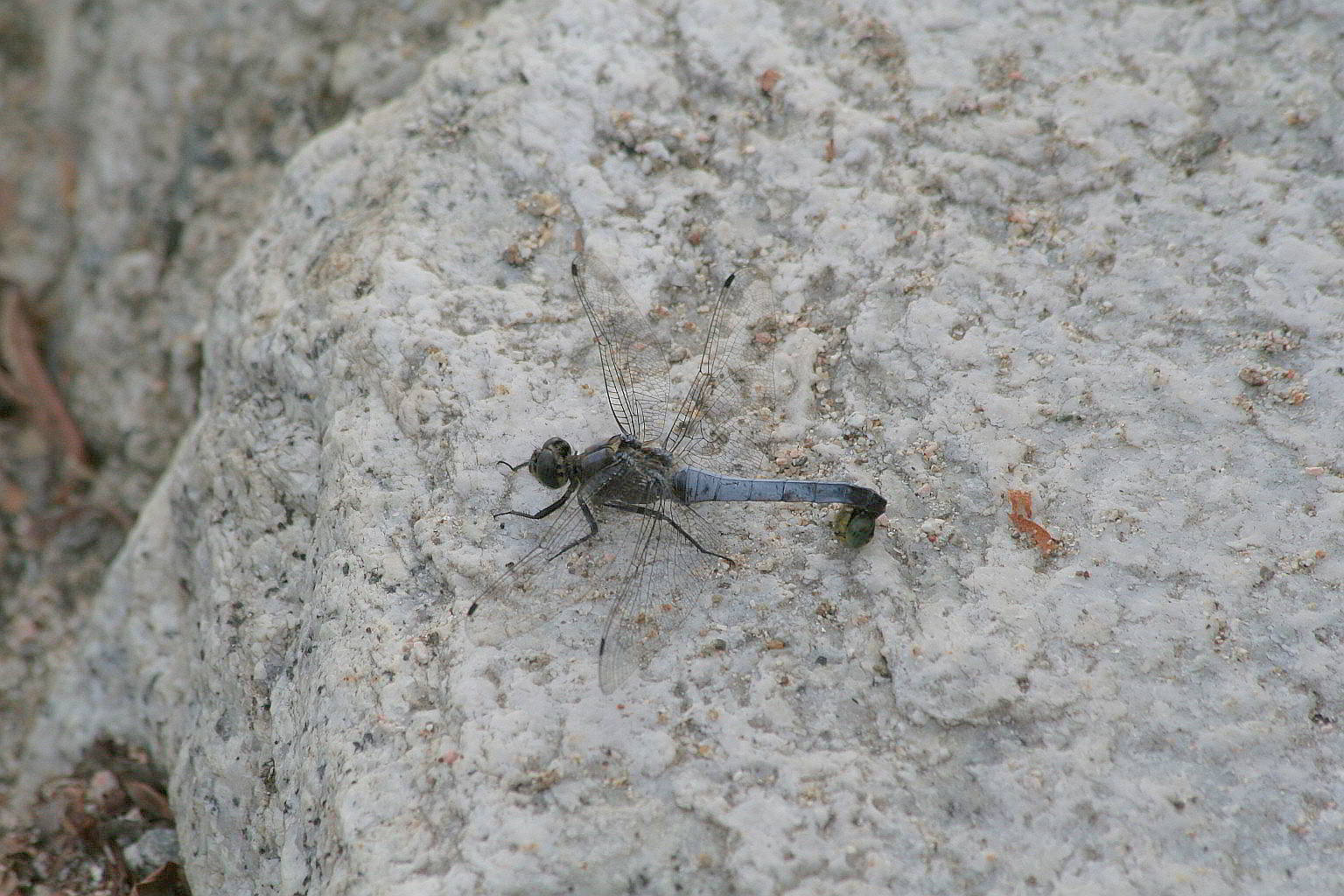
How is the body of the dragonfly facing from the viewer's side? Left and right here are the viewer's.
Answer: facing to the left of the viewer

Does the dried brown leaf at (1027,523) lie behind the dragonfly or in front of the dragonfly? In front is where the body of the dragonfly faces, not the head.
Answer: behind

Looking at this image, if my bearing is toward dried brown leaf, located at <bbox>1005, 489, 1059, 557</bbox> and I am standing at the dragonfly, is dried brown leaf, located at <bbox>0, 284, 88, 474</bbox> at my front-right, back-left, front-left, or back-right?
back-left

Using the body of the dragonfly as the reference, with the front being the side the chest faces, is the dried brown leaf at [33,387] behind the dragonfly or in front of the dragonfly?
in front
